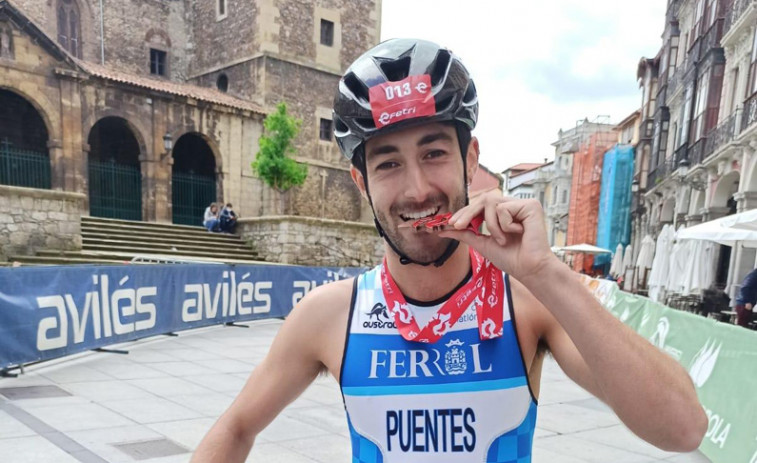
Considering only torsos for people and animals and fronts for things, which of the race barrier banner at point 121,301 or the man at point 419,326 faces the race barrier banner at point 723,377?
the race barrier banner at point 121,301

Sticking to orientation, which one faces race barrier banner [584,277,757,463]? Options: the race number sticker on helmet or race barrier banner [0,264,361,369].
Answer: race barrier banner [0,264,361,369]

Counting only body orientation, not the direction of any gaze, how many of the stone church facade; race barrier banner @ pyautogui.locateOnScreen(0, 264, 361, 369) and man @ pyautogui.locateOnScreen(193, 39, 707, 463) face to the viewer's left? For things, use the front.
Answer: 0

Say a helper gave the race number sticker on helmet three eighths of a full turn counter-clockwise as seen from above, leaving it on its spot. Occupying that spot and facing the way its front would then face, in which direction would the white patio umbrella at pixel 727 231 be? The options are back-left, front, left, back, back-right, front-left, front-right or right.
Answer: front

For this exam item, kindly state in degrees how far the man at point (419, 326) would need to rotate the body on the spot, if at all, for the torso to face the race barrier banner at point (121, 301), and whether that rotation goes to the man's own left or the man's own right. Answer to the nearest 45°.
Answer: approximately 135° to the man's own right

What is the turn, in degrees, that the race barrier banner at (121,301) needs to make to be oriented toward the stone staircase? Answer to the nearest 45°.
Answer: approximately 135° to its left

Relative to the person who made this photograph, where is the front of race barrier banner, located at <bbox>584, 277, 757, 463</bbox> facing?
facing the viewer and to the left of the viewer

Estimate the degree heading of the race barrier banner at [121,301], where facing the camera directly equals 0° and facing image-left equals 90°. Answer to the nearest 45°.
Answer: approximately 315°

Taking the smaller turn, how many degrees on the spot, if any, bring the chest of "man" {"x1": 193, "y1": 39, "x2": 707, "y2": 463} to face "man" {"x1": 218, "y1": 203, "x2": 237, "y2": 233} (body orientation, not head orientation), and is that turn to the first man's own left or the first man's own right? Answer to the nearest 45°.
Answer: approximately 135° to the first man's own right

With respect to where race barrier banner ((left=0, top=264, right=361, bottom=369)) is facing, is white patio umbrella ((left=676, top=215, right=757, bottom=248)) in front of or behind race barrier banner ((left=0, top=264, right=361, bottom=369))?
in front

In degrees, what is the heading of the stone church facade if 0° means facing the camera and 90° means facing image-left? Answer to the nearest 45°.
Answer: approximately 315°

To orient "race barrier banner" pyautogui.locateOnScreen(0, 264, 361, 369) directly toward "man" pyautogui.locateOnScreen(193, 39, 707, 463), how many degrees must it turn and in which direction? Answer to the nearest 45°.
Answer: approximately 45° to its right

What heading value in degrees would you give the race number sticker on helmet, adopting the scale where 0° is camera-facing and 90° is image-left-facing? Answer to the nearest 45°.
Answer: approximately 0°

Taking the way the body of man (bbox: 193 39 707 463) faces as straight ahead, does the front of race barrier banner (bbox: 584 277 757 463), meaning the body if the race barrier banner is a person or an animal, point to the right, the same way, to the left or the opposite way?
to the right

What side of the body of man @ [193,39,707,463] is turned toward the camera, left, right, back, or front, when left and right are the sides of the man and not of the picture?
front

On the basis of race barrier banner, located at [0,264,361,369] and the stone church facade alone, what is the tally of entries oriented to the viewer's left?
0

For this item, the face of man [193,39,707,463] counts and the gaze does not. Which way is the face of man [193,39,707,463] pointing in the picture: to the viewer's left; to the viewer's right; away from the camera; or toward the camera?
toward the camera
